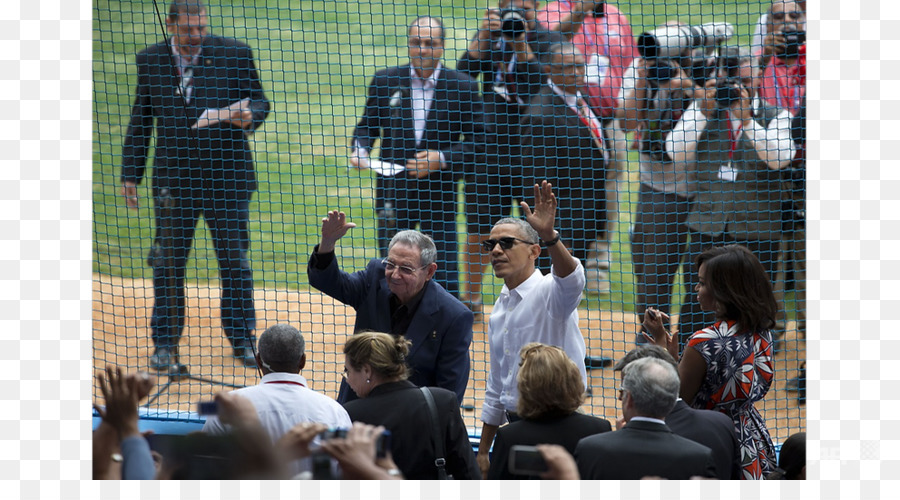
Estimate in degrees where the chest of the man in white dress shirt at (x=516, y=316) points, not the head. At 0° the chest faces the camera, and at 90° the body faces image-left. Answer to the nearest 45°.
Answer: approximately 45°

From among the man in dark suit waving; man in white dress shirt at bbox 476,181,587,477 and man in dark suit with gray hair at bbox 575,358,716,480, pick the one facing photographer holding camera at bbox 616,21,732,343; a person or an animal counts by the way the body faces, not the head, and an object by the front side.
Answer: the man in dark suit with gray hair

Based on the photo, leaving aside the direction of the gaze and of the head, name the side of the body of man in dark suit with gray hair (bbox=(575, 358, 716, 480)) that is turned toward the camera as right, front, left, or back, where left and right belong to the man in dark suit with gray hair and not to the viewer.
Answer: back

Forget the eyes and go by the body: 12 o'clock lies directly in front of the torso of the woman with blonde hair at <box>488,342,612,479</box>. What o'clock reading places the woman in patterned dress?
The woman in patterned dress is roughly at 2 o'clock from the woman with blonde hair.

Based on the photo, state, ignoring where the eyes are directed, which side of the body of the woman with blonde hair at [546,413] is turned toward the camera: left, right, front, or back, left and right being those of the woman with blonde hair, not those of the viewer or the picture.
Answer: back

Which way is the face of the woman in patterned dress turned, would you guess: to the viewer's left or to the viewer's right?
to the viewer's left

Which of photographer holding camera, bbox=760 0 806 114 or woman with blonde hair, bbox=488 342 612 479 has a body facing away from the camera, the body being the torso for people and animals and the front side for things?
the woman with blonde hair
